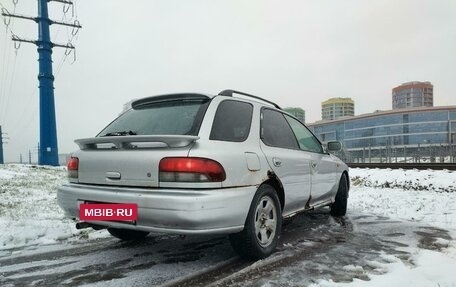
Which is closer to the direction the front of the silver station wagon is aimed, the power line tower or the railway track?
the railway track

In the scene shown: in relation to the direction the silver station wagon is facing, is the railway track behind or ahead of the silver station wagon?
ahead

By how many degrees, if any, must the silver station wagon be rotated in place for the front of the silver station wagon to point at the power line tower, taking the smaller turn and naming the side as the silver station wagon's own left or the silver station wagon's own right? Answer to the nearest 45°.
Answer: approximately 90° to the silver station wagon's own left

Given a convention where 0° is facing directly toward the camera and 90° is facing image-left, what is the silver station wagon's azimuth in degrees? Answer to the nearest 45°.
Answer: approximately 225°
